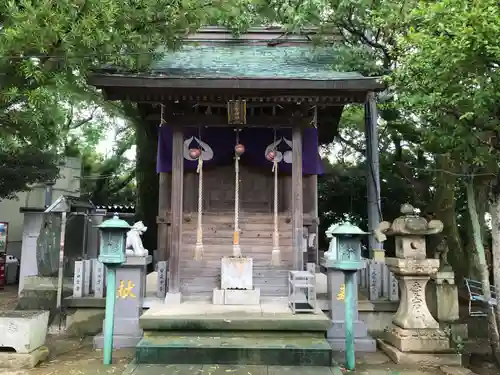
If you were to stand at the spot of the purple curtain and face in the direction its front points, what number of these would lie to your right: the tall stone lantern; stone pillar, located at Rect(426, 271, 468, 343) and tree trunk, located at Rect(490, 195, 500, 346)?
0

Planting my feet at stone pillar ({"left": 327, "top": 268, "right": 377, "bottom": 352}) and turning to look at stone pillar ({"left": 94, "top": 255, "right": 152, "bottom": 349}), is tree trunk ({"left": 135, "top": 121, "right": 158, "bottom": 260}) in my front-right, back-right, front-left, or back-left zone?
front-right

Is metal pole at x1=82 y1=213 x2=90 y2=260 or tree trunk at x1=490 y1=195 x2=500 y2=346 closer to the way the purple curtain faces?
the tree trunk

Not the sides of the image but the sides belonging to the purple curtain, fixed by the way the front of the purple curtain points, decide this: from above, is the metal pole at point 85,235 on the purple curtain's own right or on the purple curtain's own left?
on the purple curtain's own right

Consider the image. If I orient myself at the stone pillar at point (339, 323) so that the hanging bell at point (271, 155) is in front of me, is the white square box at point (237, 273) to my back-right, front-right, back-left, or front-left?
front-left

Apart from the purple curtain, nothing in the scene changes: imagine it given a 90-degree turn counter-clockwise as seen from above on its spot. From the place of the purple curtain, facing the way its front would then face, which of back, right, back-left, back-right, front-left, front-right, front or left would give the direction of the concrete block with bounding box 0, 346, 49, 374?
back-right

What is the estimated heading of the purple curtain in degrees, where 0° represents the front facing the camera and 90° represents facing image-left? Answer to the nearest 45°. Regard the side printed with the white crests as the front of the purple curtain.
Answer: approximately 0°
